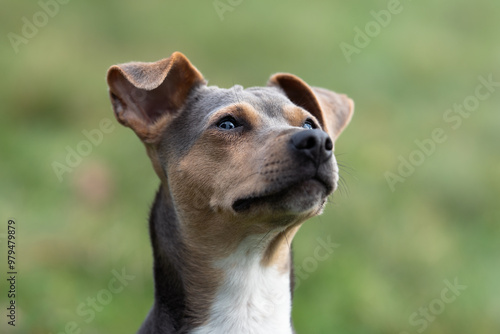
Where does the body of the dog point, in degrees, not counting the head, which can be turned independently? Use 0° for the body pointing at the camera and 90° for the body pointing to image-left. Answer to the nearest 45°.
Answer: approximately 315°
